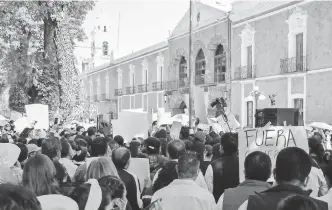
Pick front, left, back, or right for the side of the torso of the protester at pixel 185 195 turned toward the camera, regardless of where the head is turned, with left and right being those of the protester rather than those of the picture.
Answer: back

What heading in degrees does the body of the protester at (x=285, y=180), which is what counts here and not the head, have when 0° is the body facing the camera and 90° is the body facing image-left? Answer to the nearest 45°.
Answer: approximately 180°

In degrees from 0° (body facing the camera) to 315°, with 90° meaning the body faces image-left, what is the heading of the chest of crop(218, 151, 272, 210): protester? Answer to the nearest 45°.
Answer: approximately 180°

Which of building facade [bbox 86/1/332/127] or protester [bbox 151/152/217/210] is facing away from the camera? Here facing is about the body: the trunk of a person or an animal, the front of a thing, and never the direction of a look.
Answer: the protester

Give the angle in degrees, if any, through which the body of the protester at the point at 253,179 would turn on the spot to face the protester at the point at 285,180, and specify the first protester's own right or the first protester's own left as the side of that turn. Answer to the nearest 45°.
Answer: approximately 135° to the first protester's own right

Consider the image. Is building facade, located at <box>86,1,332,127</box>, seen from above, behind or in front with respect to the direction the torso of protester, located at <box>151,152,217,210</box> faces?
in front

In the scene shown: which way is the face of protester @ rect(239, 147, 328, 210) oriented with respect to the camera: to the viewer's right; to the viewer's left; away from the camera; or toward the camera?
away from the camera

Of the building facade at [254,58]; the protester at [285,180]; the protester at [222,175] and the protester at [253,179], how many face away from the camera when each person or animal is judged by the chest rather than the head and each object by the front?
3

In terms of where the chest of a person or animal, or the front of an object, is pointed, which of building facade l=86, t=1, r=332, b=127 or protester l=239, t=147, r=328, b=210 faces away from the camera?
the protester

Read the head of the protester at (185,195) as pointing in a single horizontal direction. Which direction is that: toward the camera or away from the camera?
away from the camera

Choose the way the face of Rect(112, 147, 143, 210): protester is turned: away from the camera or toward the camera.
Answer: away from the camera

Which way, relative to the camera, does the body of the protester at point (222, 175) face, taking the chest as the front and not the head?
away from the camera
